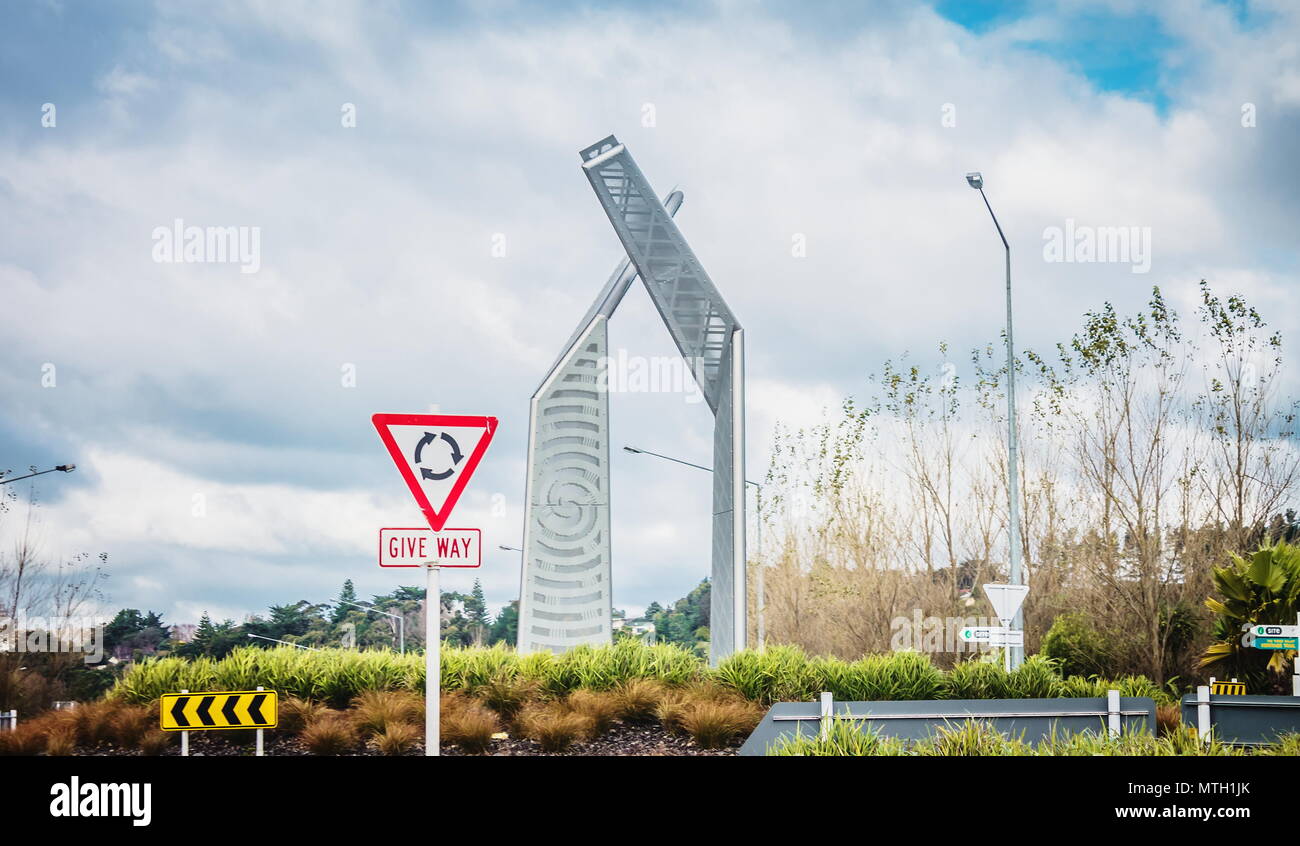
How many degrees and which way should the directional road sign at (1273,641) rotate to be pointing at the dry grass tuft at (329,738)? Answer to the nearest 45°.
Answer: approximately 45° to its right

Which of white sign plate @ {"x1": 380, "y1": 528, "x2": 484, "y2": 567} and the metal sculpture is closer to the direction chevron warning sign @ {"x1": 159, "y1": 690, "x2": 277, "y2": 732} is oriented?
the white sign plate

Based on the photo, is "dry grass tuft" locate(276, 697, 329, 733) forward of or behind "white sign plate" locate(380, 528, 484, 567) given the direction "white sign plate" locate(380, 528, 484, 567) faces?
behind

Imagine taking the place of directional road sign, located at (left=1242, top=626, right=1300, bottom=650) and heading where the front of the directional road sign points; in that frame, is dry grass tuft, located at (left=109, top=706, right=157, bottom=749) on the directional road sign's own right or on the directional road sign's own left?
on the directional road sign's own right

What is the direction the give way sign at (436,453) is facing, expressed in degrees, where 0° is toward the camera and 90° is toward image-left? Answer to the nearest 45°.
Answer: approximately 0°
